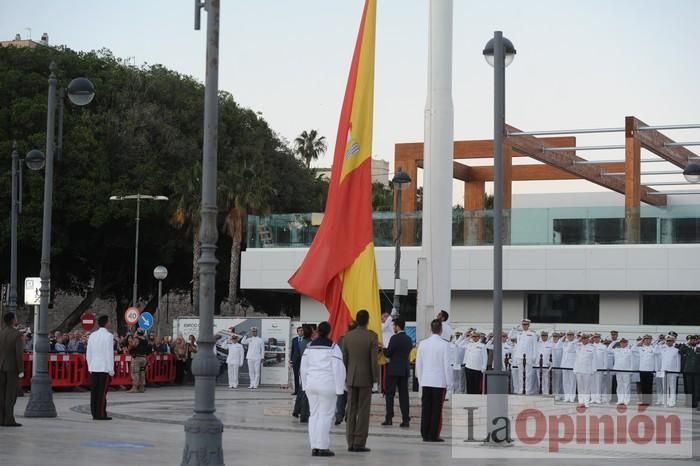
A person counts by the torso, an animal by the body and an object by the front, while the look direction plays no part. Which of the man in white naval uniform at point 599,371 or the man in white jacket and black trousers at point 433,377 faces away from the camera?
the man in white jacket and black trousers

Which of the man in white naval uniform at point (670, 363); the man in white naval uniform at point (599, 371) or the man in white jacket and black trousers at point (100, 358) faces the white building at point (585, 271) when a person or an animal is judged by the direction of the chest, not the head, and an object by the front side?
the man in white jacket and black trousers

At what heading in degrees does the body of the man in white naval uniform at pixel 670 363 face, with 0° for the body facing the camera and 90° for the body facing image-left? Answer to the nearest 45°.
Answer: approximately 45°

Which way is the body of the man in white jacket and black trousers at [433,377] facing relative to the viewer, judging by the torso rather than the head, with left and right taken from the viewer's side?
facing away from the viewer

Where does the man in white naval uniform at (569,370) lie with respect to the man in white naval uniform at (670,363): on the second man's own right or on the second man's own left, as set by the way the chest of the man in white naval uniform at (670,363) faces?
on the second man's own right
